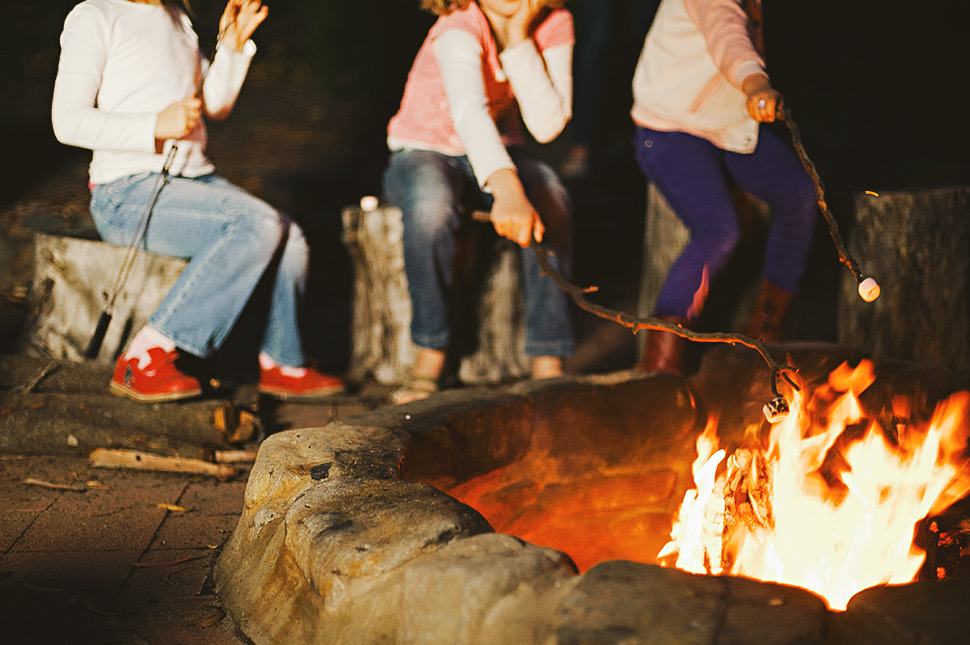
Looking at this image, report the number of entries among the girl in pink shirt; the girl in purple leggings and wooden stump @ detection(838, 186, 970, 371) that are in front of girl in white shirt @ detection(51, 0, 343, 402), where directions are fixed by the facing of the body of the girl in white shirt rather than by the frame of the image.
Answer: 3

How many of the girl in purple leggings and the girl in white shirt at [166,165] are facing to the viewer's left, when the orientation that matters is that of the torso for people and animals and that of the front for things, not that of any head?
0

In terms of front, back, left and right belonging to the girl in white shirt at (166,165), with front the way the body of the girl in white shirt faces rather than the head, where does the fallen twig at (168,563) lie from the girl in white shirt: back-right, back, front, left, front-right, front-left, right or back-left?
right

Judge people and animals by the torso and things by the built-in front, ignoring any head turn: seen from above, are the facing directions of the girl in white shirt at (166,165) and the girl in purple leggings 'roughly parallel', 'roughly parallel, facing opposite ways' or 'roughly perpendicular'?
roughly perpendicular

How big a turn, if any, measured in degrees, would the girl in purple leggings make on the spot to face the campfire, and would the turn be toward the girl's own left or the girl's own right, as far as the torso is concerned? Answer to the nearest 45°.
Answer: approximately 45° to the girl's own right

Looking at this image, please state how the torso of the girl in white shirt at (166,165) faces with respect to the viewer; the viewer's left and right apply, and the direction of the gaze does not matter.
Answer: facing to the right of the viewer

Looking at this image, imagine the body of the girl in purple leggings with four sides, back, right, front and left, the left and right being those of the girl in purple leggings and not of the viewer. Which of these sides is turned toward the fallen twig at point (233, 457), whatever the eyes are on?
right

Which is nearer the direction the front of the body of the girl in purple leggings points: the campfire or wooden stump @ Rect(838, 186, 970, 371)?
the campfire
